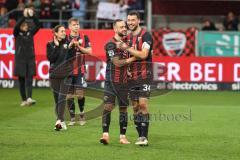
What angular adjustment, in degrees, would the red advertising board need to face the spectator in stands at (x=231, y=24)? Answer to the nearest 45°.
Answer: approximately 135° to its left

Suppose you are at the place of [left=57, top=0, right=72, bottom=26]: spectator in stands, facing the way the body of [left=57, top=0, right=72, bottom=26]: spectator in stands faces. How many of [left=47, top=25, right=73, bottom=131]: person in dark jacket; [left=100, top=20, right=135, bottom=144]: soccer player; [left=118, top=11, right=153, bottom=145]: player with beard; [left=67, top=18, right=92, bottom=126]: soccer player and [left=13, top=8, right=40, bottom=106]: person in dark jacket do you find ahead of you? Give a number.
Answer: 5

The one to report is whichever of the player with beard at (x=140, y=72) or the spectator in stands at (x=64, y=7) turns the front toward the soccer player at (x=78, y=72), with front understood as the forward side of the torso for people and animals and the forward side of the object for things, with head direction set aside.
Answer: the spectator in stands

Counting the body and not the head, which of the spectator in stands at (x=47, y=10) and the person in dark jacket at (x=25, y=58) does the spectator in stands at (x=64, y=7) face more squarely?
the person in dark jacket

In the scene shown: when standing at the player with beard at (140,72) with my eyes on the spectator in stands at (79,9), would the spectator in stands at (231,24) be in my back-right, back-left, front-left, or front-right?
front-right

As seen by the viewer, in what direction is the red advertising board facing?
toward the camera

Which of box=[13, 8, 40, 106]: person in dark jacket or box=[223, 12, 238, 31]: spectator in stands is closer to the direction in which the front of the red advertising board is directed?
the person in dark jacket

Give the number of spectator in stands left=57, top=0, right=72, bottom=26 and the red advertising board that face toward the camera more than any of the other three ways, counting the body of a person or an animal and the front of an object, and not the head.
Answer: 2

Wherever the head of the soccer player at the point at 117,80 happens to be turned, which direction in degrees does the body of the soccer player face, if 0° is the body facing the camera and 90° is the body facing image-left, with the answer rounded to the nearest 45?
approximately 315°

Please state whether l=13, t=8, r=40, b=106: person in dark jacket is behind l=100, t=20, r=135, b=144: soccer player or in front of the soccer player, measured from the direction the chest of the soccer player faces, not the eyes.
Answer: behind

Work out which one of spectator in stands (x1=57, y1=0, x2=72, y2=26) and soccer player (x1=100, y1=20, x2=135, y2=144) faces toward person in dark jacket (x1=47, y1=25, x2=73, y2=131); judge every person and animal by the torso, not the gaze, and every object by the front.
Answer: the spectator in stands

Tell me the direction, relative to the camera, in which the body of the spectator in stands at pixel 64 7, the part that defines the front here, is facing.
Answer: toward the camera

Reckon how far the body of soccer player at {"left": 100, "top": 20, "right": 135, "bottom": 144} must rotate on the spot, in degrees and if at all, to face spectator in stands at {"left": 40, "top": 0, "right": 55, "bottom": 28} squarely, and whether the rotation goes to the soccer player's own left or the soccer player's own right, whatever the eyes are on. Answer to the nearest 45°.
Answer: approximately 135° to the soccer player's own left
